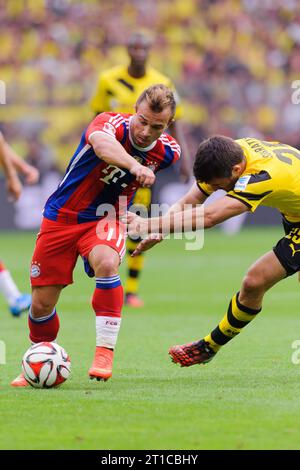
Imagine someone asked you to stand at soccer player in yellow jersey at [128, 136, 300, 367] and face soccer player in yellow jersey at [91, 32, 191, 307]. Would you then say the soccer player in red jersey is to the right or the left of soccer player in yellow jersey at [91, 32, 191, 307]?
left

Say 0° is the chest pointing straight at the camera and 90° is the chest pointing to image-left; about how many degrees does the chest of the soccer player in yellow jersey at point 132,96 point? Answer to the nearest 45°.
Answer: approximately 0°

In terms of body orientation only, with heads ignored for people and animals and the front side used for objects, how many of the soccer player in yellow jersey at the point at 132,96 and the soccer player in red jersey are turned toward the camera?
2

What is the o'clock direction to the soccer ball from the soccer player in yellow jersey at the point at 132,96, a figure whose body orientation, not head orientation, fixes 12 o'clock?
The soccer ball is roughly at 12 o'clock from the soccer player in yellow jersey.

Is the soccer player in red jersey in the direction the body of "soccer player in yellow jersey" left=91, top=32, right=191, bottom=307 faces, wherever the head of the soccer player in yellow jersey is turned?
yes

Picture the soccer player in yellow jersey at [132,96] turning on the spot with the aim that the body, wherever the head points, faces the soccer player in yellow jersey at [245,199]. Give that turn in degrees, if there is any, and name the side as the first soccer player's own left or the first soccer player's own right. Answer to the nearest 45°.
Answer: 0° — they already face them

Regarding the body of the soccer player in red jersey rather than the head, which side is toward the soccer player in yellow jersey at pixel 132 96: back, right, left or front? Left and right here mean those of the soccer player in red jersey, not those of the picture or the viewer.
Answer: back
